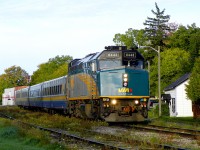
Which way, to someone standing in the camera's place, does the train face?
facing the viewer and to the right of the viewer

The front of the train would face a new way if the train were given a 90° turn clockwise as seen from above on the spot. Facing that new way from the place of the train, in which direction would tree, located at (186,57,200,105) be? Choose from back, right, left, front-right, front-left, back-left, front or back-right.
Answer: back
